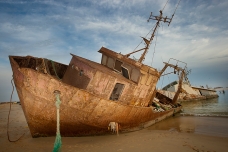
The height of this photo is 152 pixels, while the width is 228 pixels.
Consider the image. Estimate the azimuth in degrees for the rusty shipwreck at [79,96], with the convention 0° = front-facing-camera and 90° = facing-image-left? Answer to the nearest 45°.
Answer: approximately 45°
